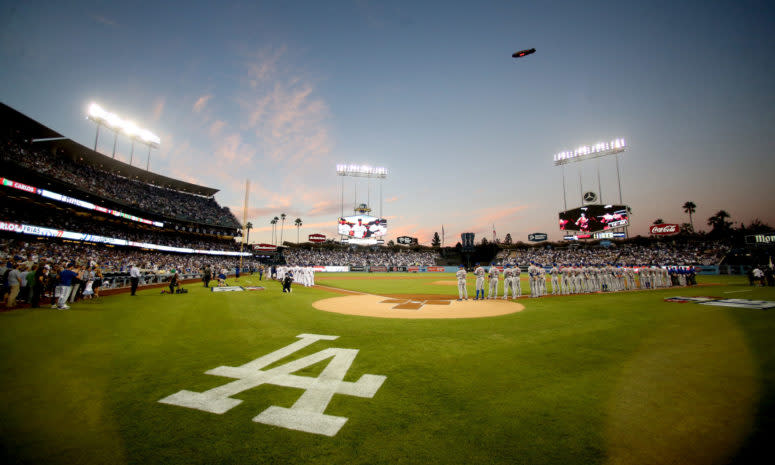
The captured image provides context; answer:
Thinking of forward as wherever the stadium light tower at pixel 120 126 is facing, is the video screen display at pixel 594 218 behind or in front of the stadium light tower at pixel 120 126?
in front

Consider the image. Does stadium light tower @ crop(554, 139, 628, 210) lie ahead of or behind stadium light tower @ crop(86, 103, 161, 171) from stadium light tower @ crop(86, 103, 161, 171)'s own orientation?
ahead

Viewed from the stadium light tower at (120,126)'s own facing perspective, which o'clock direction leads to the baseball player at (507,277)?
The baseball player is roughly at 1 o'clock from the stadium light tower.
